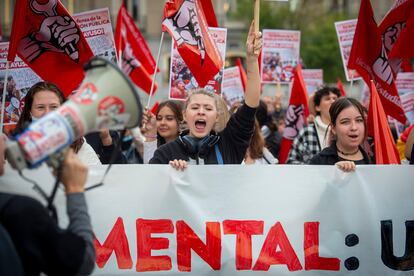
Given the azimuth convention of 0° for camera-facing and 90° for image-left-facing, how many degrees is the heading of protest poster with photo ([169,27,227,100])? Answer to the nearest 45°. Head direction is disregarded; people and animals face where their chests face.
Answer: approximately 0°

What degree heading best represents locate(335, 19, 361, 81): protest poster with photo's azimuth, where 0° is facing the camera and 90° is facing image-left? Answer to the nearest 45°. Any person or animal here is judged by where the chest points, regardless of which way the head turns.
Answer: approximately 0°

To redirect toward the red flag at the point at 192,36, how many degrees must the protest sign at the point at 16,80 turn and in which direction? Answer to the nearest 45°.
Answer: approximately 45° to its left

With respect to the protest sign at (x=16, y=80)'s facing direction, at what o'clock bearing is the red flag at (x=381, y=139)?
The red flag is roughly at 10 o'clock from the protest sign.

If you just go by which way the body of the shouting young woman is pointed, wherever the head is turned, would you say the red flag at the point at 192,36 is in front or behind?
behind

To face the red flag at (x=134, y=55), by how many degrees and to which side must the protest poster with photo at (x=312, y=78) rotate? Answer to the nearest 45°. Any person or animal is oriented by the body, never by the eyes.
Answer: approximately 45° to its right

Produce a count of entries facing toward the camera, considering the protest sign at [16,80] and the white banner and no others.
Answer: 2

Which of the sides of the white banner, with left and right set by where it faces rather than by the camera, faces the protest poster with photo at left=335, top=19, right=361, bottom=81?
back

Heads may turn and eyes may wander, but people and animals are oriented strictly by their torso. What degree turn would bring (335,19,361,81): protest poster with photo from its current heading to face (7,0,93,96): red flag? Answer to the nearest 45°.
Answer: approximately 45° to its right
